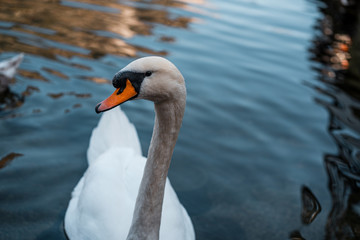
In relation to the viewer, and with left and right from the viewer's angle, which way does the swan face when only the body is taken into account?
facing the viewer
